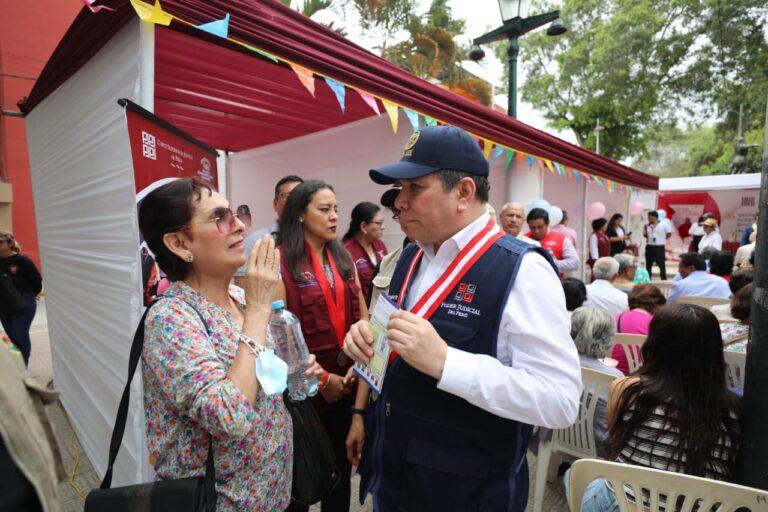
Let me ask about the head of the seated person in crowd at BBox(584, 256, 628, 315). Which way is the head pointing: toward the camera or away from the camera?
away from the camera

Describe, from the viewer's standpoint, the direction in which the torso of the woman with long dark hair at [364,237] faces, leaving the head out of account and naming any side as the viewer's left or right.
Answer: facing the viewer and to the right of the viewer

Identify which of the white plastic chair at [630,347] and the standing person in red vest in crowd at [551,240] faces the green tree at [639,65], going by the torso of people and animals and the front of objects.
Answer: the white plastic chair

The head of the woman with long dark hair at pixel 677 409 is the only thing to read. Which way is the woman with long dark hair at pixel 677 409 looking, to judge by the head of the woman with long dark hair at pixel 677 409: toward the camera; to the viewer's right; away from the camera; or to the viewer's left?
away from the camera

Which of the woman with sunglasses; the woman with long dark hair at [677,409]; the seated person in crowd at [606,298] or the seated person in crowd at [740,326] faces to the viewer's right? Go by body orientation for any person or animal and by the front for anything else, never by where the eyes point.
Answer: the woman with sunglasses

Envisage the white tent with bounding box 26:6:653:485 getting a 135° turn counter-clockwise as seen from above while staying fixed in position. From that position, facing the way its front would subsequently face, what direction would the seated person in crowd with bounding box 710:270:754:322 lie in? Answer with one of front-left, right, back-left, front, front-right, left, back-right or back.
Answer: right

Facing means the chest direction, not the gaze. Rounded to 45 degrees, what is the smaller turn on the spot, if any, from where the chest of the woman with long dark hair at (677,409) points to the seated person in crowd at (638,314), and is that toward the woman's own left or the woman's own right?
0° — they already face them

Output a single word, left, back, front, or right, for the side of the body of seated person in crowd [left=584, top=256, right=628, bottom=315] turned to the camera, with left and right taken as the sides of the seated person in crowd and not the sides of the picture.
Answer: back

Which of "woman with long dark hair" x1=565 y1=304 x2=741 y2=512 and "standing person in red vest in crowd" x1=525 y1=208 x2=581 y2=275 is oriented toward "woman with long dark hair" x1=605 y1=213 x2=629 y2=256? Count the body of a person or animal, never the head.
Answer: "woman with long dark hair" x1=565 y1=304 x2=741 y2=512

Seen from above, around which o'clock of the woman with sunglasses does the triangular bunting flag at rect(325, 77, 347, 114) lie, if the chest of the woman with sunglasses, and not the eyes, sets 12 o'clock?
The triangular bunting flag is roughly at 10 o'clock from the woman with sunglasses.

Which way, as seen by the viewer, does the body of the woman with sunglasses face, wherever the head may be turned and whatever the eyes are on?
to the viewer's right

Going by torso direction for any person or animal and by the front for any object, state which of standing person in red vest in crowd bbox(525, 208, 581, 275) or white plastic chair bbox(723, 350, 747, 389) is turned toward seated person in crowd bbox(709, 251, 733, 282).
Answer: the white plastic chair

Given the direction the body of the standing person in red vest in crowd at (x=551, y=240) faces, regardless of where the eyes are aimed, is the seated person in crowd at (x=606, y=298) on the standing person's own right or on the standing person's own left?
on the standing person's own left

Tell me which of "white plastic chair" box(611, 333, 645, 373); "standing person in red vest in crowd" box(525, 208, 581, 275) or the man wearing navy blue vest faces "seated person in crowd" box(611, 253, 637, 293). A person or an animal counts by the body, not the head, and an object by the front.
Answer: the white plastic chair

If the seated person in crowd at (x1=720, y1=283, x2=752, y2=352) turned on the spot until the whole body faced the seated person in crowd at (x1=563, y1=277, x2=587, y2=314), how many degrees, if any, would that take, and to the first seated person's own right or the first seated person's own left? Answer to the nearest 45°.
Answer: approximately 90° to the first seated person's own left

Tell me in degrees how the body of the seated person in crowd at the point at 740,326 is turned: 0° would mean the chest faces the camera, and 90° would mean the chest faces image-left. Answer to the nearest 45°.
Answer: approximately 180°

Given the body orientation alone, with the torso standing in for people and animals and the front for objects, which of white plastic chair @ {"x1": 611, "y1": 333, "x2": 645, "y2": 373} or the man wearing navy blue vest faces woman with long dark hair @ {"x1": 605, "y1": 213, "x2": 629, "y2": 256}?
the white plastic chair
